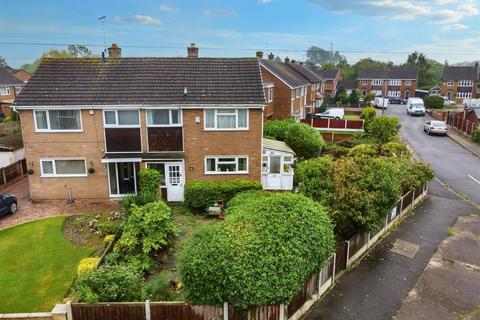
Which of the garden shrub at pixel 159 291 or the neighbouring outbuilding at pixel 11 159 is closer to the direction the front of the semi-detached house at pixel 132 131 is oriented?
the garden shrub

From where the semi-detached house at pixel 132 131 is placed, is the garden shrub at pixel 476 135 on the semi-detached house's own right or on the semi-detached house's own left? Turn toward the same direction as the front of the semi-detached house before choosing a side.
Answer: on the semi-detached house's own left

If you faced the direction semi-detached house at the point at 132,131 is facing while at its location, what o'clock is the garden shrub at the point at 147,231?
The garden shrub is roughly at 12 o'clock from the semi-detached house.

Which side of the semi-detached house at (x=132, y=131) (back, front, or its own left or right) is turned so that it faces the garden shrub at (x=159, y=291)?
front

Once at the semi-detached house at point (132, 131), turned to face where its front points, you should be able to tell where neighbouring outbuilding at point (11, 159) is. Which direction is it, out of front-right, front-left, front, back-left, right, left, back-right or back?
back-right

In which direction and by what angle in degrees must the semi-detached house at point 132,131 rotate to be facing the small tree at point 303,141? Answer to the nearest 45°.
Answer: approximately 90° to its left

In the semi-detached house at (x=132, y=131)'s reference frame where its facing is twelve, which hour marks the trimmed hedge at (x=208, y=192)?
The trimmed hedge is roughly at 10 o'clock from the semi-detached house.

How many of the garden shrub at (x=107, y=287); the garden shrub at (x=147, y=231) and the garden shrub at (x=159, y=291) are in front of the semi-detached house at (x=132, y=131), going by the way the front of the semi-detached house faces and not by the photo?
3

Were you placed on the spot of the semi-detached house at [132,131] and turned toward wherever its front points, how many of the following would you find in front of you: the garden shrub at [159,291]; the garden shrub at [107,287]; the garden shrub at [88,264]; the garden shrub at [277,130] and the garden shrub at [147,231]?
4

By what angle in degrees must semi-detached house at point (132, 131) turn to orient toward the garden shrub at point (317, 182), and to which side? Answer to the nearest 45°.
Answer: approximately 45° to its left

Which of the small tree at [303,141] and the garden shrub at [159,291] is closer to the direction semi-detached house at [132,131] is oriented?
the garden shrub

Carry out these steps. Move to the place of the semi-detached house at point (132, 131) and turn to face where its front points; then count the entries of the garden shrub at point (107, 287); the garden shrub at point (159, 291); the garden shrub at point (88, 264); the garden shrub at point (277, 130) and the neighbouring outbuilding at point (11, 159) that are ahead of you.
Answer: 3

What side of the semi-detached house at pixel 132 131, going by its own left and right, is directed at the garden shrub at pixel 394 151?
left

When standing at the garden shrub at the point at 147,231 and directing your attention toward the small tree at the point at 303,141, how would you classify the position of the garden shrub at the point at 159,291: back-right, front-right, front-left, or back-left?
back-right

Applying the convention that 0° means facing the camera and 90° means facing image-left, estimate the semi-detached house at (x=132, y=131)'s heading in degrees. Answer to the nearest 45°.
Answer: approximately 0°

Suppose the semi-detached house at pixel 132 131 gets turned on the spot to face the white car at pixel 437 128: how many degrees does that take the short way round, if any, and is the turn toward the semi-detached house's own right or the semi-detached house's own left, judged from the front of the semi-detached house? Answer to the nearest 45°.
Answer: approximately 135° to the semi-detached house's own left
